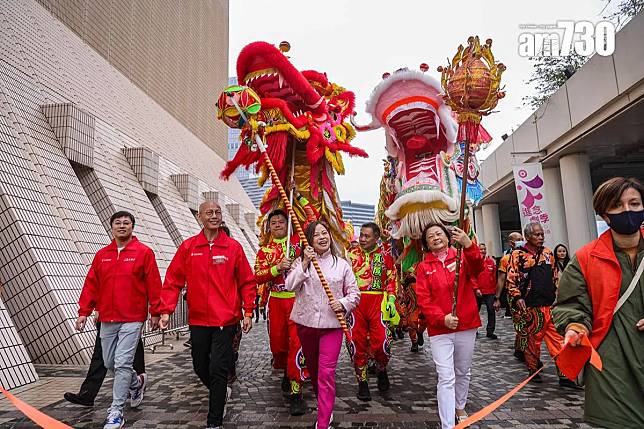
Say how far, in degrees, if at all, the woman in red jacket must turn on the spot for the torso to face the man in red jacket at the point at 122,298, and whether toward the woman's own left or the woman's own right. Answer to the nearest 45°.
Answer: approximately 90° to the woman's own right

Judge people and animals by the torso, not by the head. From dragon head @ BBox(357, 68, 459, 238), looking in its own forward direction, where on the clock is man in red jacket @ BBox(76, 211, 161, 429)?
The man in red jacket is roughly at 2 o'clock from the dragon head.

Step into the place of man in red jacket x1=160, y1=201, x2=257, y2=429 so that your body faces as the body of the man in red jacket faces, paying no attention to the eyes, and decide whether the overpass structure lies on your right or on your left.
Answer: on your left

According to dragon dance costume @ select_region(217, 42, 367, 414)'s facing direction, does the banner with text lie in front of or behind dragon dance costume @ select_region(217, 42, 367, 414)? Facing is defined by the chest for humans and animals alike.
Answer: behind

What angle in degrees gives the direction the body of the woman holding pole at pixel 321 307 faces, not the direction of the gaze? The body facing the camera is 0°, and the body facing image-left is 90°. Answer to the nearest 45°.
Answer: approximately 0°

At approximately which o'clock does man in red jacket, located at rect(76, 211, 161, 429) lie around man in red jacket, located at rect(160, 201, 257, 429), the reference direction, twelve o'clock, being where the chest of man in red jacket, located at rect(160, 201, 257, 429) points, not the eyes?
man in red jacket, located at rect(76, 211, 161, 429) is roughly at 4 o'clock from man in red jacket, located at rect(160, 201, 257, 429).

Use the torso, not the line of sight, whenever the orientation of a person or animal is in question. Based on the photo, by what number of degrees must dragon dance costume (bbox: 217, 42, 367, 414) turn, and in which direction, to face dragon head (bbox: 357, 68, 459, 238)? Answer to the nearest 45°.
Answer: approximately 135° to its left

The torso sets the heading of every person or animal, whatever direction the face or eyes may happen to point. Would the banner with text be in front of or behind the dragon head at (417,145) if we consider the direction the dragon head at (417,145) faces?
behind
